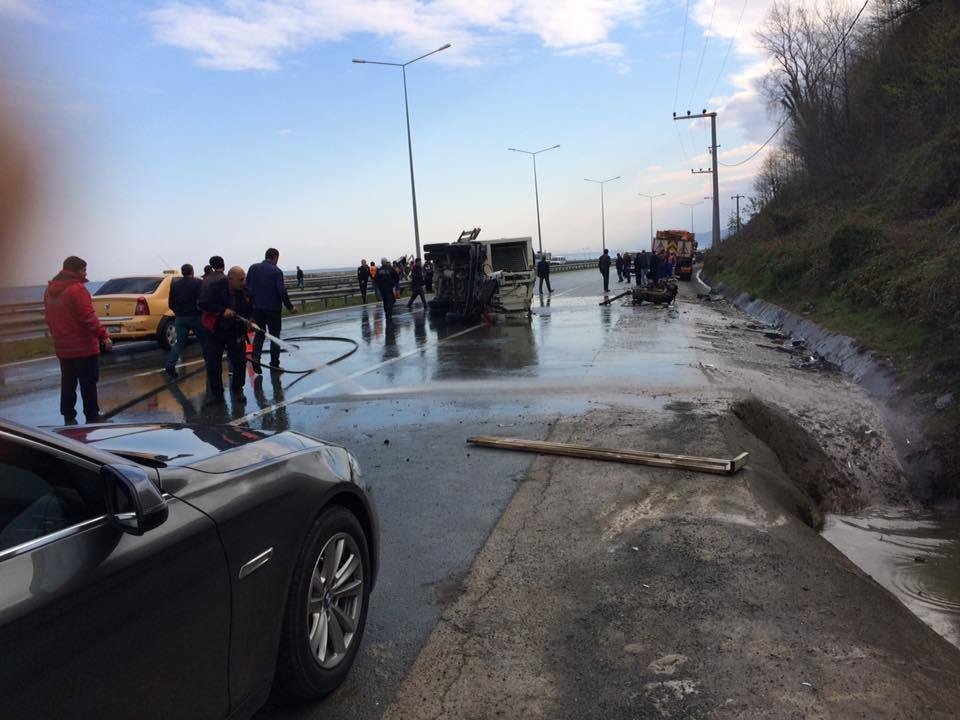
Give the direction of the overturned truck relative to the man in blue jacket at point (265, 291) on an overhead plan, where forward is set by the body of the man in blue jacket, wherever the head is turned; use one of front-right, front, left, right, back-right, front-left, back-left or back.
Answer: front

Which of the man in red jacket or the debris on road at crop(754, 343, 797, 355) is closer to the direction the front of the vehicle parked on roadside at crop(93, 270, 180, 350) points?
the debris on road

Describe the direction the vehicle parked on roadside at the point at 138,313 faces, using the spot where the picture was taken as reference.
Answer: facing away from the viewer and to the right of the viewer

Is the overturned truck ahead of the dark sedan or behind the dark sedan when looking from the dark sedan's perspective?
ahead

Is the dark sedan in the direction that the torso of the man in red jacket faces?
no

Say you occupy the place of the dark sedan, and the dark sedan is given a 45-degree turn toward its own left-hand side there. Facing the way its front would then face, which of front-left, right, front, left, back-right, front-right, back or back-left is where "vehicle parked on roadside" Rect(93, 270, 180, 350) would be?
front

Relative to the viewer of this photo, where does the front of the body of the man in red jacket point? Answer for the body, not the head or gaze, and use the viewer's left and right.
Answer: facing away from the viewer and to the right of the viewer

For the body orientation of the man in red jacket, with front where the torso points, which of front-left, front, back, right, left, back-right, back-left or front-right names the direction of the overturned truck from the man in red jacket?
front

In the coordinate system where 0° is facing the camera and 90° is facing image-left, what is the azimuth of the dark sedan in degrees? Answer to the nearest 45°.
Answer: approximately 225°

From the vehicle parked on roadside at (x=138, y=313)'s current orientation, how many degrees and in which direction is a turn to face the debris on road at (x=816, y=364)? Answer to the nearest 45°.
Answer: approximately 90° to its right

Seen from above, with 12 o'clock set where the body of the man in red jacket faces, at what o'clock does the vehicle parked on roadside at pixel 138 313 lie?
The vehicle parked on roadside is roughly at 11 o'clock from the man in red jacket.

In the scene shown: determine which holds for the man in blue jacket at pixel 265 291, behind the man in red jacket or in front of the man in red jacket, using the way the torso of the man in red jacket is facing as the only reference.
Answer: in front

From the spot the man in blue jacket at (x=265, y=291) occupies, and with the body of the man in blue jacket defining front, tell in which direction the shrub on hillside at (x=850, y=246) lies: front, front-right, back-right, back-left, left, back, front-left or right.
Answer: front-right

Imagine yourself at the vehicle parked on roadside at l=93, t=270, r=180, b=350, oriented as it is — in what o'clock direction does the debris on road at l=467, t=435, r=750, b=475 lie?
The debris on road is roughly at 4 o'clock from the vehicle parked on roadside.

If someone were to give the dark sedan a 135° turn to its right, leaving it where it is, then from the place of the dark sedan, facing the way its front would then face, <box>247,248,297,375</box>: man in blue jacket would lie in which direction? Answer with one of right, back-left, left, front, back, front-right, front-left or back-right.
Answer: back

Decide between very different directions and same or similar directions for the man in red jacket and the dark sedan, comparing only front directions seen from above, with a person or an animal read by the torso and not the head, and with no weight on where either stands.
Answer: same or similar directions

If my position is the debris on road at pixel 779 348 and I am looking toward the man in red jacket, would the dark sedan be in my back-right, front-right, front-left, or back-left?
front-left
